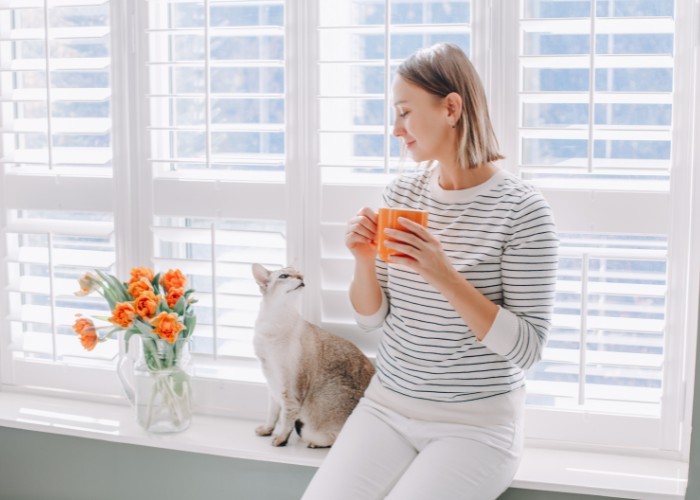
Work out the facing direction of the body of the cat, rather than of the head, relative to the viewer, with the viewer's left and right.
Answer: facing the viewer and to the left of the viewer

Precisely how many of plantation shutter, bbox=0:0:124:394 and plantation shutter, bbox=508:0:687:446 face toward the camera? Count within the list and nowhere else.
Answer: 2

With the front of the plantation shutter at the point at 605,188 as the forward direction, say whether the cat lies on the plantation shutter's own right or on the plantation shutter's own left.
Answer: on the plantation shutter's own right

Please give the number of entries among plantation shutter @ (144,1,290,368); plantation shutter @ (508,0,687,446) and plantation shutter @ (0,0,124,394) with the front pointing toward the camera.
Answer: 3

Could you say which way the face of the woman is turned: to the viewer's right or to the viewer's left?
to the viewer's left

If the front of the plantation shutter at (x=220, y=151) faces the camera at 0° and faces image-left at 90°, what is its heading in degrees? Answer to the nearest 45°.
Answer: approximately 0°

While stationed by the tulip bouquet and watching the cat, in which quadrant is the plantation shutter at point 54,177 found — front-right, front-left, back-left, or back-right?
back-left

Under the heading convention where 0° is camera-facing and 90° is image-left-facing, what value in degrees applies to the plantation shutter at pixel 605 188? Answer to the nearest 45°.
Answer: approximately 0°

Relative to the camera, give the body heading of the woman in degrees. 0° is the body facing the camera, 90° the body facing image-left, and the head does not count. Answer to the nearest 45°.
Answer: approximately 45°
